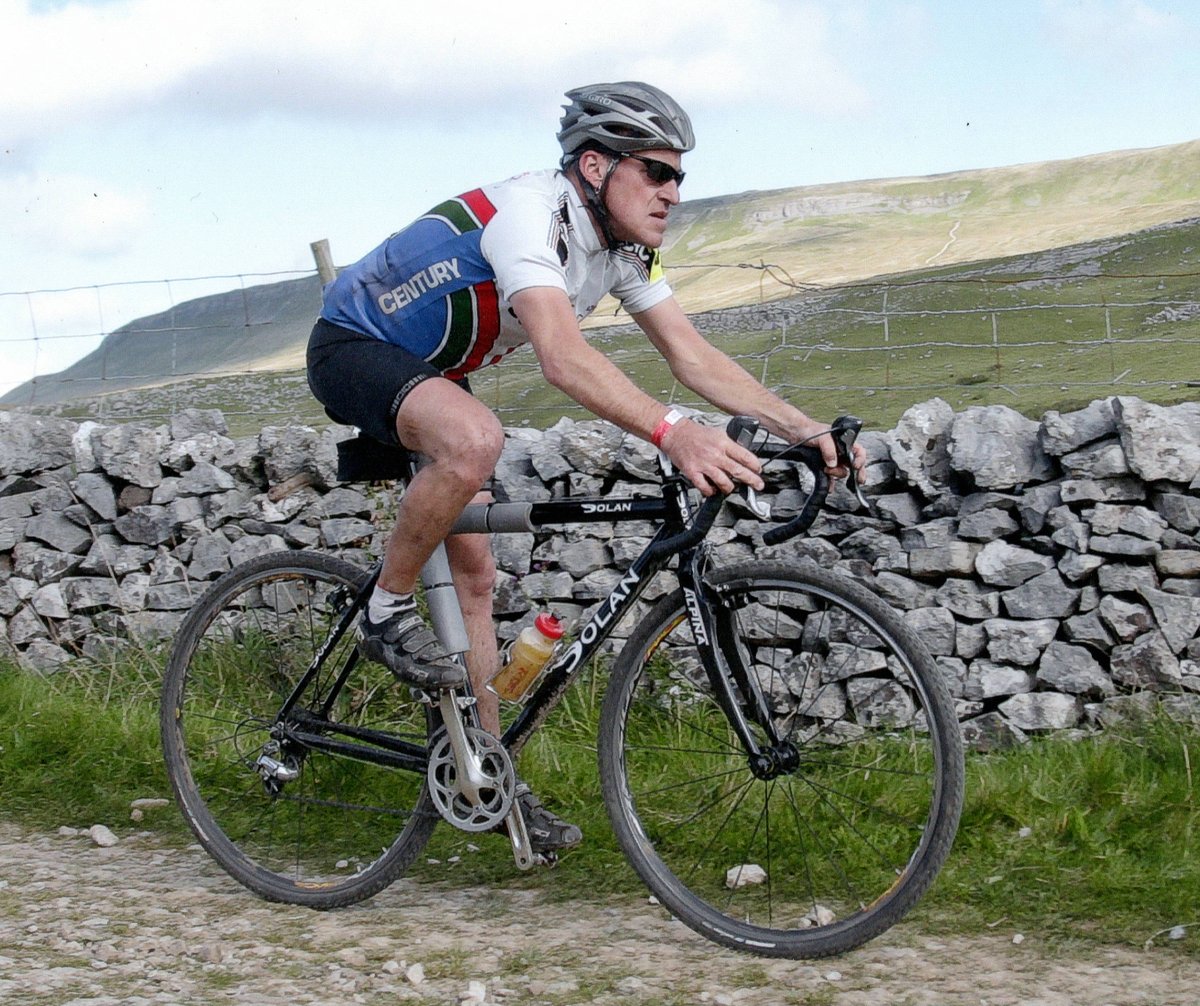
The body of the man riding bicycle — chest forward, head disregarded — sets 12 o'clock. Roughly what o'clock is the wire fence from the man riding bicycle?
The wire fence is roughly at 8 o'clock from the man riding bicycle.

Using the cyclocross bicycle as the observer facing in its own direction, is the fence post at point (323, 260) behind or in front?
behind

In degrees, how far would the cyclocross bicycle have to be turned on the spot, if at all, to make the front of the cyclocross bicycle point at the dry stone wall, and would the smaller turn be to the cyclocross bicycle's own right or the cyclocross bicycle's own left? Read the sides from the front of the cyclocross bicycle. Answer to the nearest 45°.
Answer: approximately 90° to the cyclocross bicycle's own left

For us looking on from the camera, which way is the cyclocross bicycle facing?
facing the viewer and to the right of the viewer

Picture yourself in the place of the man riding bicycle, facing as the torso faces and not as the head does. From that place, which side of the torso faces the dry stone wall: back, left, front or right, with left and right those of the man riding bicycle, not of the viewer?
left
